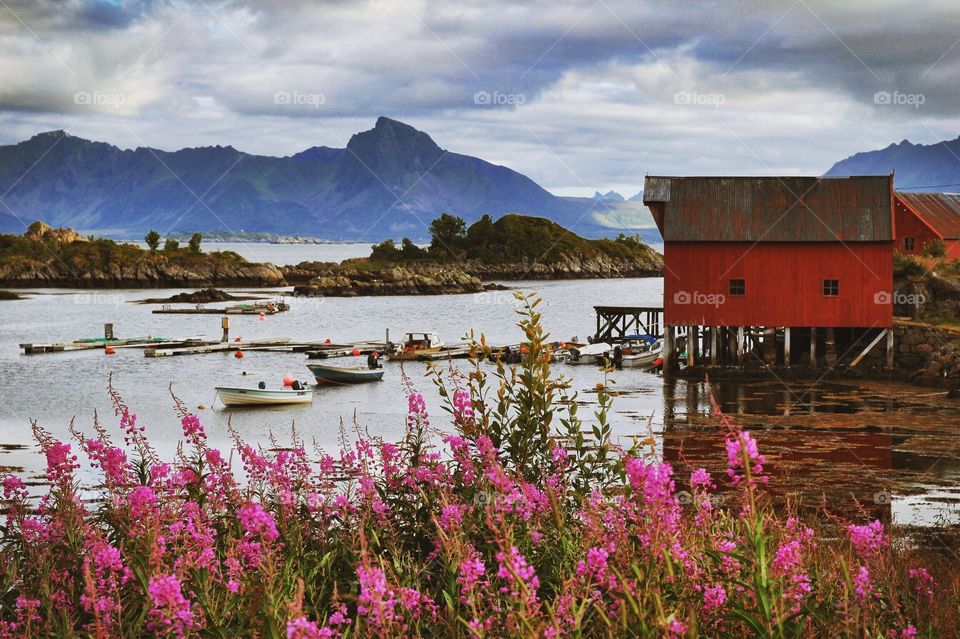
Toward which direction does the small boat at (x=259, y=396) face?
to the viewer's left

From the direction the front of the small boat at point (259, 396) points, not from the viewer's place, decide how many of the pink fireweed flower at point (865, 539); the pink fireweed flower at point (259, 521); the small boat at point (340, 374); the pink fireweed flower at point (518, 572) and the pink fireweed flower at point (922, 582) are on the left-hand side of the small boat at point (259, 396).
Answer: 4

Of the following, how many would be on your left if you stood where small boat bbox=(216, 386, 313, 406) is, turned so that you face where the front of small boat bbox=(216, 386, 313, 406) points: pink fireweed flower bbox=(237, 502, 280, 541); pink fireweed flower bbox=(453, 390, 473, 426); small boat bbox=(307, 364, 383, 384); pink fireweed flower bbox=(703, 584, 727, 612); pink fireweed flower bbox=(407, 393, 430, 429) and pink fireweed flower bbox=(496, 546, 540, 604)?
5

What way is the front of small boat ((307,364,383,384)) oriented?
to the viewer's left

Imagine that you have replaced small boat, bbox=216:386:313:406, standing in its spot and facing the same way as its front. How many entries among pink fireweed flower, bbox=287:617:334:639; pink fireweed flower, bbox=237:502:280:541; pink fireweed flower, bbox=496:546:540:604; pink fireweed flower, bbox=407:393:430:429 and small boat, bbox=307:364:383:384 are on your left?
4

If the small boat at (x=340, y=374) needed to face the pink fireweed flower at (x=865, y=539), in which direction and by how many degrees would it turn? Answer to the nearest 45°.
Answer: approximately 90° to its left

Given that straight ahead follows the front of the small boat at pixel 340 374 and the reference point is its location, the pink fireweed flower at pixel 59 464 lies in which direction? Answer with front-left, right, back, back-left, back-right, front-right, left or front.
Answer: left

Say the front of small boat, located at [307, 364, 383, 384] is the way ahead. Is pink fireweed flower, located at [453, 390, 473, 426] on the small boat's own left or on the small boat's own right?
on the small boat's own left

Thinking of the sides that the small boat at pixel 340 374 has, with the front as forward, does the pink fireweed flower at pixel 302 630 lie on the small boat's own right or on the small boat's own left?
on the small boat's own left

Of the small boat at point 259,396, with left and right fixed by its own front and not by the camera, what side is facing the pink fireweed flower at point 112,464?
left
